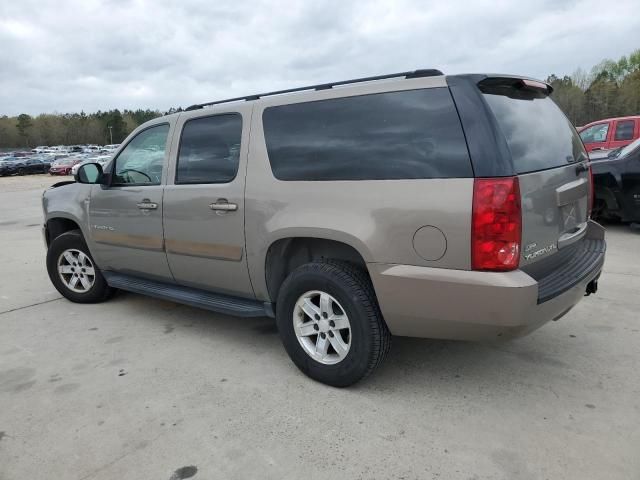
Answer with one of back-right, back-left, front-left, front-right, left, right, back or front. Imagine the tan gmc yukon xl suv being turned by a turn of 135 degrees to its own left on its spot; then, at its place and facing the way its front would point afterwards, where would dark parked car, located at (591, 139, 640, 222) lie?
back-left

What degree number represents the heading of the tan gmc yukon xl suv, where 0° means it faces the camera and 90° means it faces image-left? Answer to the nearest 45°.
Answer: approximately 135°

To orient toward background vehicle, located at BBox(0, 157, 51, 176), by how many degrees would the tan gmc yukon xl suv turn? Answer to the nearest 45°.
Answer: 0° — it already faces it

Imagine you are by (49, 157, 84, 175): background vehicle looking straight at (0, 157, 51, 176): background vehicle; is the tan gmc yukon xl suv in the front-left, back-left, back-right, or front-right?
back-left

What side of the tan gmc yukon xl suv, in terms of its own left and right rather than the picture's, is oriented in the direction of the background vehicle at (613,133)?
right

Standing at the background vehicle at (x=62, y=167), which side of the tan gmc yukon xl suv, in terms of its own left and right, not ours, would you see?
front
